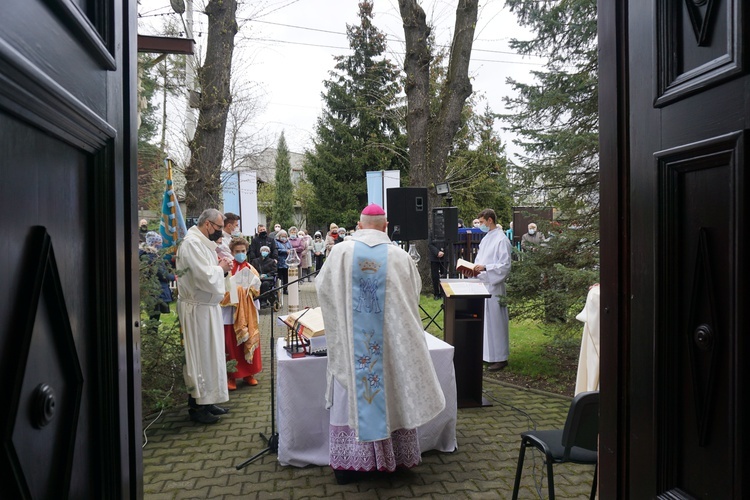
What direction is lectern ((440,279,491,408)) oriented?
toward the camera

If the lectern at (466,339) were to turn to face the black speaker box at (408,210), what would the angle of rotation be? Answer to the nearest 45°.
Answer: approximately 45° to its left

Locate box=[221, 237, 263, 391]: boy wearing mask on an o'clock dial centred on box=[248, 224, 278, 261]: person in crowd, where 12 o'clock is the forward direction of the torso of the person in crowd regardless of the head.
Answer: The boy wearing mask is roughly at 12 o'clock from the person in crowd.

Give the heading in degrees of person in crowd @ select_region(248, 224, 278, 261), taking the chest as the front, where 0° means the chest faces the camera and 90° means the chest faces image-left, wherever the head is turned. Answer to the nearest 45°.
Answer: approximately 0°

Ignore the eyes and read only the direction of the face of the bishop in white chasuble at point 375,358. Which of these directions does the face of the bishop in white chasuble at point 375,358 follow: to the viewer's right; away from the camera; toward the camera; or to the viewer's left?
away from the camera

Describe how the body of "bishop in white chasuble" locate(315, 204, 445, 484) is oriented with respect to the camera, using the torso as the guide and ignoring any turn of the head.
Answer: away from the camera

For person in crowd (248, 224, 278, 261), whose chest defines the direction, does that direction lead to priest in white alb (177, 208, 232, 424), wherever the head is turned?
yes

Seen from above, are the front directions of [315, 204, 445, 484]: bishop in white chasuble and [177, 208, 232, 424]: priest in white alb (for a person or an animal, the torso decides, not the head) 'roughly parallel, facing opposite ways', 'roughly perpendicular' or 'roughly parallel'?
roughly perpendicular

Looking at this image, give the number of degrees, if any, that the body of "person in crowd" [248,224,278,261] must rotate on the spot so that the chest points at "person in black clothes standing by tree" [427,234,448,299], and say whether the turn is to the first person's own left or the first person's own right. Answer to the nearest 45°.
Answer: approximately 90° to the first person's own left

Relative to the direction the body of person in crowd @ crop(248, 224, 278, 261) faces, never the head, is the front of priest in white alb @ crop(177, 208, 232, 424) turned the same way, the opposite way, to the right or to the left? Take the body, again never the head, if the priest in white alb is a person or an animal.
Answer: to the left

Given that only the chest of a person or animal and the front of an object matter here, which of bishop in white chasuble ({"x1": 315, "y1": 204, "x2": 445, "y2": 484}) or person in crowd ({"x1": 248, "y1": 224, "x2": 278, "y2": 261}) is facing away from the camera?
the bishop in white chasuble

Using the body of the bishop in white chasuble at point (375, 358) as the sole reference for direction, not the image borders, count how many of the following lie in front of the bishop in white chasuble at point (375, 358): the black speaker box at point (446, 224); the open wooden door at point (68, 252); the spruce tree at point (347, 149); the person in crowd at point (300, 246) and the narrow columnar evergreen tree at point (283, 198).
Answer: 4
